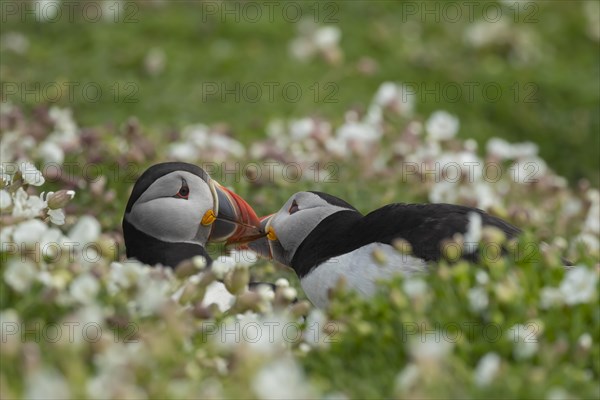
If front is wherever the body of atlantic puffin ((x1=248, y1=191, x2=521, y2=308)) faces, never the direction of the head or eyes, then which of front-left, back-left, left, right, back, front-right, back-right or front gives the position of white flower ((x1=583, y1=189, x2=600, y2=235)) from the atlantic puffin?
back-right

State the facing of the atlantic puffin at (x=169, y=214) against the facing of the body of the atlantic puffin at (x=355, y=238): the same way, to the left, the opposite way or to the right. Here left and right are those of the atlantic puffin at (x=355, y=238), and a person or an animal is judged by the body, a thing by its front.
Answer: the opposite way

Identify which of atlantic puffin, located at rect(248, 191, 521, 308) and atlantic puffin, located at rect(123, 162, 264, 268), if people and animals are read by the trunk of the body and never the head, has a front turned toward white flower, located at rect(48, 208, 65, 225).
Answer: atlantic puffin, located at rect(248, 191, 521, 308)

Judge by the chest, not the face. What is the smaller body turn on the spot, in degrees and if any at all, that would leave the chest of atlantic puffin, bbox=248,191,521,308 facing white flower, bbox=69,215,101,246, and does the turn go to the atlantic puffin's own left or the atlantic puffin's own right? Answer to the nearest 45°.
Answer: approximately 45° to the atlantic puffin's own left

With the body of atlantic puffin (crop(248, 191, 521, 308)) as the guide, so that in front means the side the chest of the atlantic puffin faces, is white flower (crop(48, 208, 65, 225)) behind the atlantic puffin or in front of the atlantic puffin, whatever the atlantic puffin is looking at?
in front

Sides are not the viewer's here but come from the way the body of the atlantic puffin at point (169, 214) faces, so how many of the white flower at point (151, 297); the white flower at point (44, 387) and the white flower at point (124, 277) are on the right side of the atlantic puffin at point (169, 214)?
3

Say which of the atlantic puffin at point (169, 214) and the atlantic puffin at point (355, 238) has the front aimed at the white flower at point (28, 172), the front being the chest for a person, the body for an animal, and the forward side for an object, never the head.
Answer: the atlantic puffin at point (355, 238)

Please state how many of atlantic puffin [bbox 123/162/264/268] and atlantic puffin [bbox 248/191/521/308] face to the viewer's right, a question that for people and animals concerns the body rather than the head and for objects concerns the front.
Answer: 1

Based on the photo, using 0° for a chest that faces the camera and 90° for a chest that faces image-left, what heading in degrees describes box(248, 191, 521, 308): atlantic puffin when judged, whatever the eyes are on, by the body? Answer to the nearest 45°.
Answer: approximately 90°

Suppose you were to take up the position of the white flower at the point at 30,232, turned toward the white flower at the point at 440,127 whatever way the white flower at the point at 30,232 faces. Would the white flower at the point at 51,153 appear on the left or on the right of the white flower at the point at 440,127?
left

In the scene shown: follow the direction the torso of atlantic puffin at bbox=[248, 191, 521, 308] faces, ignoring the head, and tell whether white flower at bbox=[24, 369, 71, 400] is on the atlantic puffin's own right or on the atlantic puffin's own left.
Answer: on the atlantic puffin's own left

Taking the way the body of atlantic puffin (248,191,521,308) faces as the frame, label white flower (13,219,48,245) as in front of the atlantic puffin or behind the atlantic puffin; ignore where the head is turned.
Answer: in front

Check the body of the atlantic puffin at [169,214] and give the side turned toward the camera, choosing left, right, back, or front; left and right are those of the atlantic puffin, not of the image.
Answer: right

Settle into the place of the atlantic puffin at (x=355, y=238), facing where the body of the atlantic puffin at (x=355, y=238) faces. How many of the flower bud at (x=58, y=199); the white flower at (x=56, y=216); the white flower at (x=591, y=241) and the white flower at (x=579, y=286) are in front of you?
2

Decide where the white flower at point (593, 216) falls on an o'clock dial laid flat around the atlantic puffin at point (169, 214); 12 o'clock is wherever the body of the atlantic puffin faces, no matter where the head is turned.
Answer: The white flower is roughly at 11 o'clock from the atlantic puffin.
